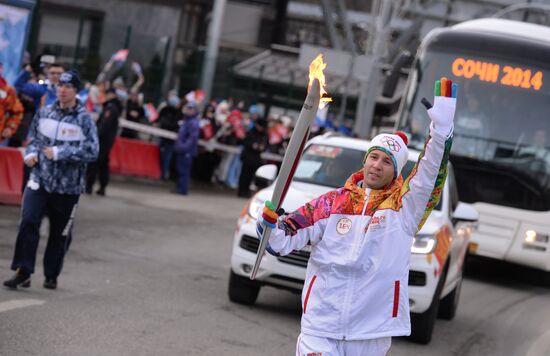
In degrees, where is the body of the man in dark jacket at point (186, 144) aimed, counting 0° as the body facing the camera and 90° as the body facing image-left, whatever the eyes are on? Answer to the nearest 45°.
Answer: approximately 45°

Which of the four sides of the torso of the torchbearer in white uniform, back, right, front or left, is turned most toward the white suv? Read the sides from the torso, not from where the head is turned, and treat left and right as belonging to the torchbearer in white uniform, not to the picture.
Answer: back

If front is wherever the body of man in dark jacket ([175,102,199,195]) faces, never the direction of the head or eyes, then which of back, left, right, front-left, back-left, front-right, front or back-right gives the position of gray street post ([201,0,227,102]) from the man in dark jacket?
back-right

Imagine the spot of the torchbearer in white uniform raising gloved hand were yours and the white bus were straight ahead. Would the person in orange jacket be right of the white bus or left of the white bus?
left

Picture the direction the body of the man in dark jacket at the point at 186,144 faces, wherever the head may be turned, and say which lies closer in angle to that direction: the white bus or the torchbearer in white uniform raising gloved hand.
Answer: the torchbearer in white uniform raising gloved hand

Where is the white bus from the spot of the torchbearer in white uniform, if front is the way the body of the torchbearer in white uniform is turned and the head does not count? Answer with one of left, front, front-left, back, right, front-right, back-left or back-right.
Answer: back

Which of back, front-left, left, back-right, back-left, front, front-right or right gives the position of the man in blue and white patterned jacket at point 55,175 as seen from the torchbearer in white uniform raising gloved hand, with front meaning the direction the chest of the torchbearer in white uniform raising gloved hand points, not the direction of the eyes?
back-right

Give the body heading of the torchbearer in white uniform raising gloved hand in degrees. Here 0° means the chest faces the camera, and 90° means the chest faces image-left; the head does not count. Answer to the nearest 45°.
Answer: approximately 0°

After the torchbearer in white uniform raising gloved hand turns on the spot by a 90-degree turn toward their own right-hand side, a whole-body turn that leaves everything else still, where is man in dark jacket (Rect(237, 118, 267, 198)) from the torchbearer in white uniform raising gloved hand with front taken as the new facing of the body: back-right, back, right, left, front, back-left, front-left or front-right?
right
